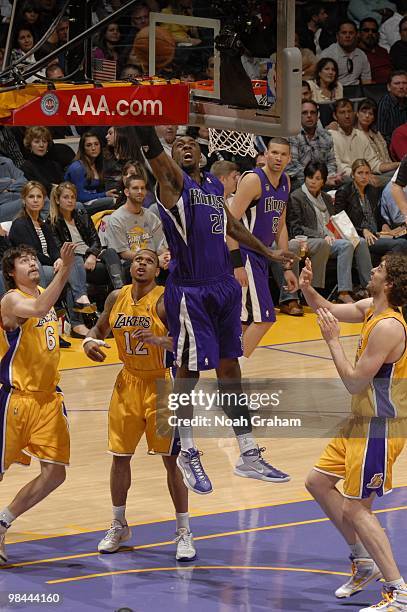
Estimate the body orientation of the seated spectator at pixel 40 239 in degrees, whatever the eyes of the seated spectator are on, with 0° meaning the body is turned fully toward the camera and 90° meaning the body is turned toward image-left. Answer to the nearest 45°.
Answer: approximately 315°

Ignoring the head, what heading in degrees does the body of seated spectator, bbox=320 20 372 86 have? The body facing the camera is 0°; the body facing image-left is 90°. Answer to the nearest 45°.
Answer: approximately 0°

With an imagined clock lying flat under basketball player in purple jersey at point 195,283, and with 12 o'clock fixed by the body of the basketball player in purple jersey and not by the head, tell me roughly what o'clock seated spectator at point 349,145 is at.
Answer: The seated spectator is roughly at 8 o'clock from the basketball player in purple jersey.

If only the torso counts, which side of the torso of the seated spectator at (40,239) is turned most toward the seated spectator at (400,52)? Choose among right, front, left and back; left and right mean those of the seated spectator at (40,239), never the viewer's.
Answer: left

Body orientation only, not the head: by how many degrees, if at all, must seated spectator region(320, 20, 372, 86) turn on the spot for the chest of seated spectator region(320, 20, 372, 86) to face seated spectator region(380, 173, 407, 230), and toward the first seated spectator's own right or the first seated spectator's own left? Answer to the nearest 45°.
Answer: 0° — they already face them

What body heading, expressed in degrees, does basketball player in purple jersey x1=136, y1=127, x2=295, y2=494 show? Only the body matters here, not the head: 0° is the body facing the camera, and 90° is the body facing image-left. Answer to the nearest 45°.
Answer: approximately 315°
